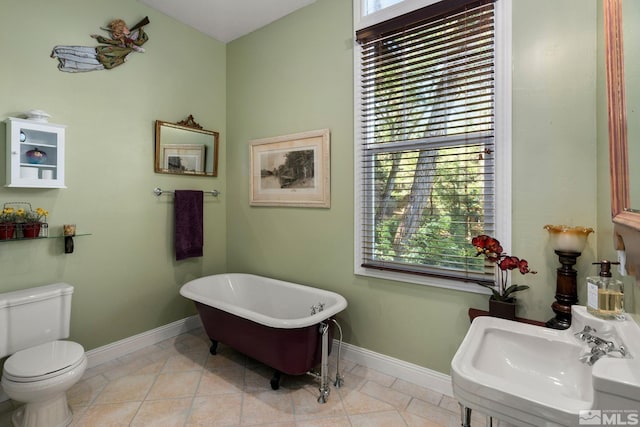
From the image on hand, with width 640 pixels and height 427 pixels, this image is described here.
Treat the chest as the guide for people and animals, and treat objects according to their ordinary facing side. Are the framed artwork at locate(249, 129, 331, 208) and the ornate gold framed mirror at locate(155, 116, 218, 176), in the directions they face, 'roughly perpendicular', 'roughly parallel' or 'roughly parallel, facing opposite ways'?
roughly perpendicular

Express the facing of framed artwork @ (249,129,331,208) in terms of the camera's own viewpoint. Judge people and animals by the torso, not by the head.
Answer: facing the viewer and to the left of the viewer

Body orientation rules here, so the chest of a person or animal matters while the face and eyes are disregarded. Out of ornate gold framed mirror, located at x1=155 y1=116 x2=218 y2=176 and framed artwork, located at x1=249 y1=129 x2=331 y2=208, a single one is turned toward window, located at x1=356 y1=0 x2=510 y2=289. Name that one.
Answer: the ornate gold framed mirror

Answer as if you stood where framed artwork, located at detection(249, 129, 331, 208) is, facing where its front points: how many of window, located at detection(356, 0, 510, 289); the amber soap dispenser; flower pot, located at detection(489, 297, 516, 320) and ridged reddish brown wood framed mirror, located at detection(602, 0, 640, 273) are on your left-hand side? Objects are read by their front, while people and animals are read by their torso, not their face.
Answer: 4

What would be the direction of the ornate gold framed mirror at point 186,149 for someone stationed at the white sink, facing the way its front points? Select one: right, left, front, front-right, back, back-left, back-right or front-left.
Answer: front

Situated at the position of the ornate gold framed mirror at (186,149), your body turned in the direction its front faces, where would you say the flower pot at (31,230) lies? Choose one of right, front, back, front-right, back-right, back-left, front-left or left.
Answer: right

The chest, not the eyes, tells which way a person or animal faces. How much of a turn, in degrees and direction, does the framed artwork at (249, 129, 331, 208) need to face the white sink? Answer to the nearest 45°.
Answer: approximately 90° to its left

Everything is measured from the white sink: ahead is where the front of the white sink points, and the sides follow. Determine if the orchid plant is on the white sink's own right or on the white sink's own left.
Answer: on the white sink's own right

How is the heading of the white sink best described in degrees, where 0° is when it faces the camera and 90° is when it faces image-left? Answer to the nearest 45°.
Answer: approximately 90°

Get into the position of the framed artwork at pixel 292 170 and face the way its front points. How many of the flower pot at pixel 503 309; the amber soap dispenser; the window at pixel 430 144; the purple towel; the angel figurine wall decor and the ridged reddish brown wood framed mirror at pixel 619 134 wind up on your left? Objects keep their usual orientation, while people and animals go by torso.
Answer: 4

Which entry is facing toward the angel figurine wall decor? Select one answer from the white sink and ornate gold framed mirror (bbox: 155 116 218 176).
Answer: the white sink

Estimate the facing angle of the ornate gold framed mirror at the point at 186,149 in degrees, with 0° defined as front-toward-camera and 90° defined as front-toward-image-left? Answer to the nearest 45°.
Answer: approximately 315°

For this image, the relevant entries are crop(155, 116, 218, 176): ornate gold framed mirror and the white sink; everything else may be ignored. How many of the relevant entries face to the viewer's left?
1

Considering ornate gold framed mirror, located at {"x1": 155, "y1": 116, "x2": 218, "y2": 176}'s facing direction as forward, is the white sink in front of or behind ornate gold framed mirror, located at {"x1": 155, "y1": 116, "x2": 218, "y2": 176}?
in front

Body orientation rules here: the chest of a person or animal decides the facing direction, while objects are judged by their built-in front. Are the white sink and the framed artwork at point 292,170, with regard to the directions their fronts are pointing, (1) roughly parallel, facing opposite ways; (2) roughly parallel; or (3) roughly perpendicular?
roughly perpendicular

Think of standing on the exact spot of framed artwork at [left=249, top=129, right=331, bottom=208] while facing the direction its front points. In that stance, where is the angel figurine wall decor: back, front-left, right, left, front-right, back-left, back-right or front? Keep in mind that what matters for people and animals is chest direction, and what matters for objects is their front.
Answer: front-right

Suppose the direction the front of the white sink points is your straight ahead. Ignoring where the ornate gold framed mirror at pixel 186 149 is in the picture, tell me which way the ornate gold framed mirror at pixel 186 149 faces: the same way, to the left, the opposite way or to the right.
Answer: the opposite way
